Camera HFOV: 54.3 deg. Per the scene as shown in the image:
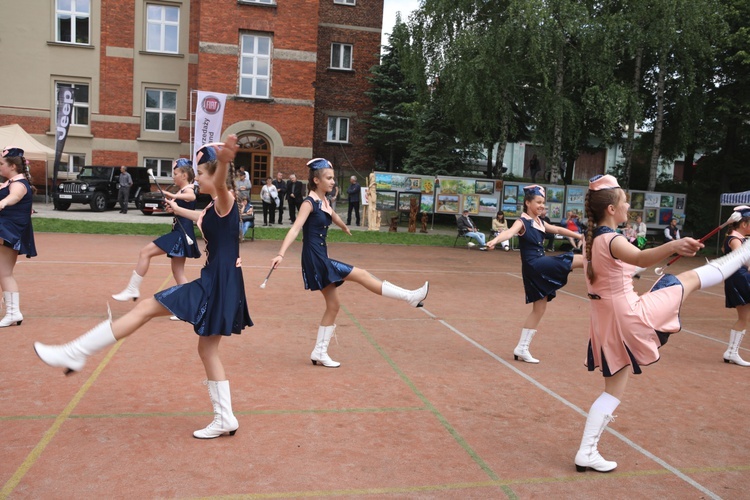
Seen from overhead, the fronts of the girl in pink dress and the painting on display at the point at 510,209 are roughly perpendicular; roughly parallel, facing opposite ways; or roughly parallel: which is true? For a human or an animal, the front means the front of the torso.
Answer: roughly perpendicular

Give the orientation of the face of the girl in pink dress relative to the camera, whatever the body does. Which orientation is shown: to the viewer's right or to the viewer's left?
to the viewer's right

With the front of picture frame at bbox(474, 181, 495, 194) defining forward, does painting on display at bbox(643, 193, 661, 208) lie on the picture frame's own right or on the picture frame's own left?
on the picture frame's own left

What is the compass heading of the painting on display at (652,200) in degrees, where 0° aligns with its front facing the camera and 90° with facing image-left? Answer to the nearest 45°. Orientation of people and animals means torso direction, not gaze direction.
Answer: approximately 0°

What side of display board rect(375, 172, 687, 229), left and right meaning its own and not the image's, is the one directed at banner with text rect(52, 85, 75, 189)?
right

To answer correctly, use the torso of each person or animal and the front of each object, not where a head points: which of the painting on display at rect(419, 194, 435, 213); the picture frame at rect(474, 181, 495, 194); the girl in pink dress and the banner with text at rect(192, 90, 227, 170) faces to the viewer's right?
the girl in pink dress

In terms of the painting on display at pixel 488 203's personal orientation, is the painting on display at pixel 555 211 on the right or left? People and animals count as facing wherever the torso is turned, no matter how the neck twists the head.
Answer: on its left

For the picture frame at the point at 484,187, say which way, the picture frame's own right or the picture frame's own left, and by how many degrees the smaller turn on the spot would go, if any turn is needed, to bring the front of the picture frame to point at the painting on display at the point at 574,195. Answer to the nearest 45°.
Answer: approximately 90° to the picture frame's own left

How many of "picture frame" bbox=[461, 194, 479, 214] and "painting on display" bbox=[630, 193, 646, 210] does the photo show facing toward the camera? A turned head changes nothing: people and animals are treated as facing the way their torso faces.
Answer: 2

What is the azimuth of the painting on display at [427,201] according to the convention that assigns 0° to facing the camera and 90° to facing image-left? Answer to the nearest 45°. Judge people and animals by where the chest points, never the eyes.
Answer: approximately 0°

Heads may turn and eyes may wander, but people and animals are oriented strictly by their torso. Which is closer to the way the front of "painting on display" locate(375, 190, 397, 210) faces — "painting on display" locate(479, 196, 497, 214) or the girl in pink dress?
the girl in pink dress
